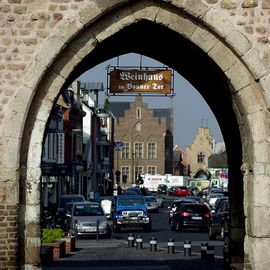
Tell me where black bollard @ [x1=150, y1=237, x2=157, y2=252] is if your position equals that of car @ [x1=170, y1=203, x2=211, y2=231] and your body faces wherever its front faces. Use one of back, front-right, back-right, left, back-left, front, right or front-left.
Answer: back-left

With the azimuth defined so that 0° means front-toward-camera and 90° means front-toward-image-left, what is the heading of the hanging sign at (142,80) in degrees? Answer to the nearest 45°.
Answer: approximately 0°

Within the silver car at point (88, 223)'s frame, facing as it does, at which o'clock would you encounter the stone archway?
The stone archway is roughly at 12 o'clock from the silver car.

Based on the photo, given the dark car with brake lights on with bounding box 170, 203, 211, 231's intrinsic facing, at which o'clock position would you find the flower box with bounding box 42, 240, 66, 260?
The flower box is roughly at 8 o'clock from the dark car with brake lights on.

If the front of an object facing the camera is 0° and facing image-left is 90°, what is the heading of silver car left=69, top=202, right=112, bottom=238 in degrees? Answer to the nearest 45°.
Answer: approximately 0°

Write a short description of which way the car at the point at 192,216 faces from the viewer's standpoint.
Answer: facing away from the viewer and to the left of the viewer

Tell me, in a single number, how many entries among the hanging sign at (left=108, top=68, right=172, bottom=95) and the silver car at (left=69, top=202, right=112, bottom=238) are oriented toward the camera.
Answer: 2

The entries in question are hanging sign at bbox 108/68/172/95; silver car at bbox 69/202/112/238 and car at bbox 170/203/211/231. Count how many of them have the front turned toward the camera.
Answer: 2

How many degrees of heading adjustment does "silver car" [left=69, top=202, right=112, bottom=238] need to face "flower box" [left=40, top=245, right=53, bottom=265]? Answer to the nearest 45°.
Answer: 0° — it already faces it
